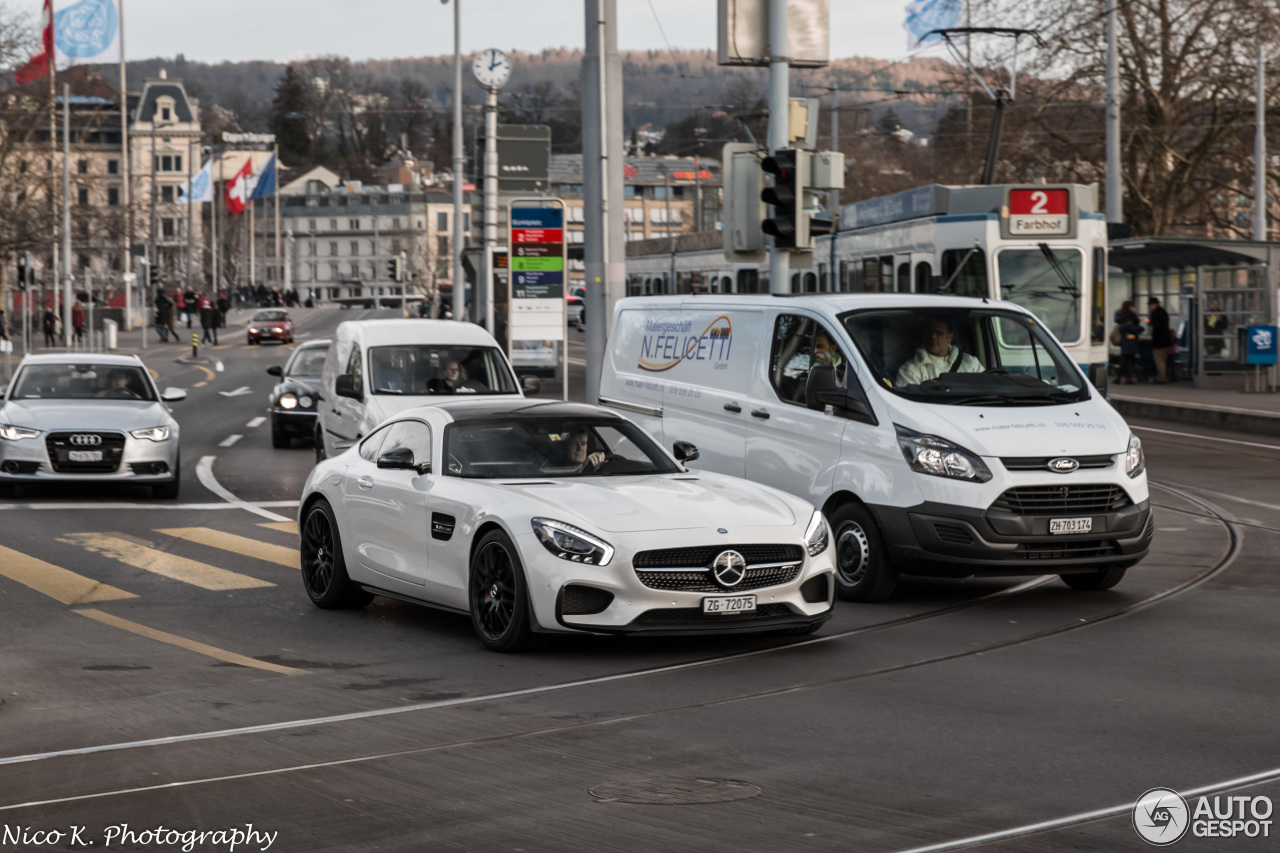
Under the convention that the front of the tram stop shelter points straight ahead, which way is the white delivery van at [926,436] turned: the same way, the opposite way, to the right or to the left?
to the left

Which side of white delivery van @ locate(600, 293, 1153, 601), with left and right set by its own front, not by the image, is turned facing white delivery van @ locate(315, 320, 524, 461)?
back

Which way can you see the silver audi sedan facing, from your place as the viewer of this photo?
facing the viewer

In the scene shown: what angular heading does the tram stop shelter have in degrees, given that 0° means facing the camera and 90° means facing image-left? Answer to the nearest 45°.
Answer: approximately 45°

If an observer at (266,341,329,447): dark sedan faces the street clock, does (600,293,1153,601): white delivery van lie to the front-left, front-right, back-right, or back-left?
back-right

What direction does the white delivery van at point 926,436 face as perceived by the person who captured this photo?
facing the viewer and to the right of the viewer

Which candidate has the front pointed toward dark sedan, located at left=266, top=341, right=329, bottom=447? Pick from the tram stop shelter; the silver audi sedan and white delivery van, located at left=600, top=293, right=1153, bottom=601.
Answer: the tram stop shelter

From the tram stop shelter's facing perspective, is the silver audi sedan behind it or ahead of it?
ahead

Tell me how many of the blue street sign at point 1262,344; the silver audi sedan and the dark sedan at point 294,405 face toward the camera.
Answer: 3

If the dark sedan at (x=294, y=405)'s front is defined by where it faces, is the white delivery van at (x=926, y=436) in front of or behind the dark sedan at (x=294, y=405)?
in front

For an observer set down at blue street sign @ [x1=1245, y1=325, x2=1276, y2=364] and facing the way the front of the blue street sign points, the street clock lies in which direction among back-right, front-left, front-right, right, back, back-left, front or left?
right
